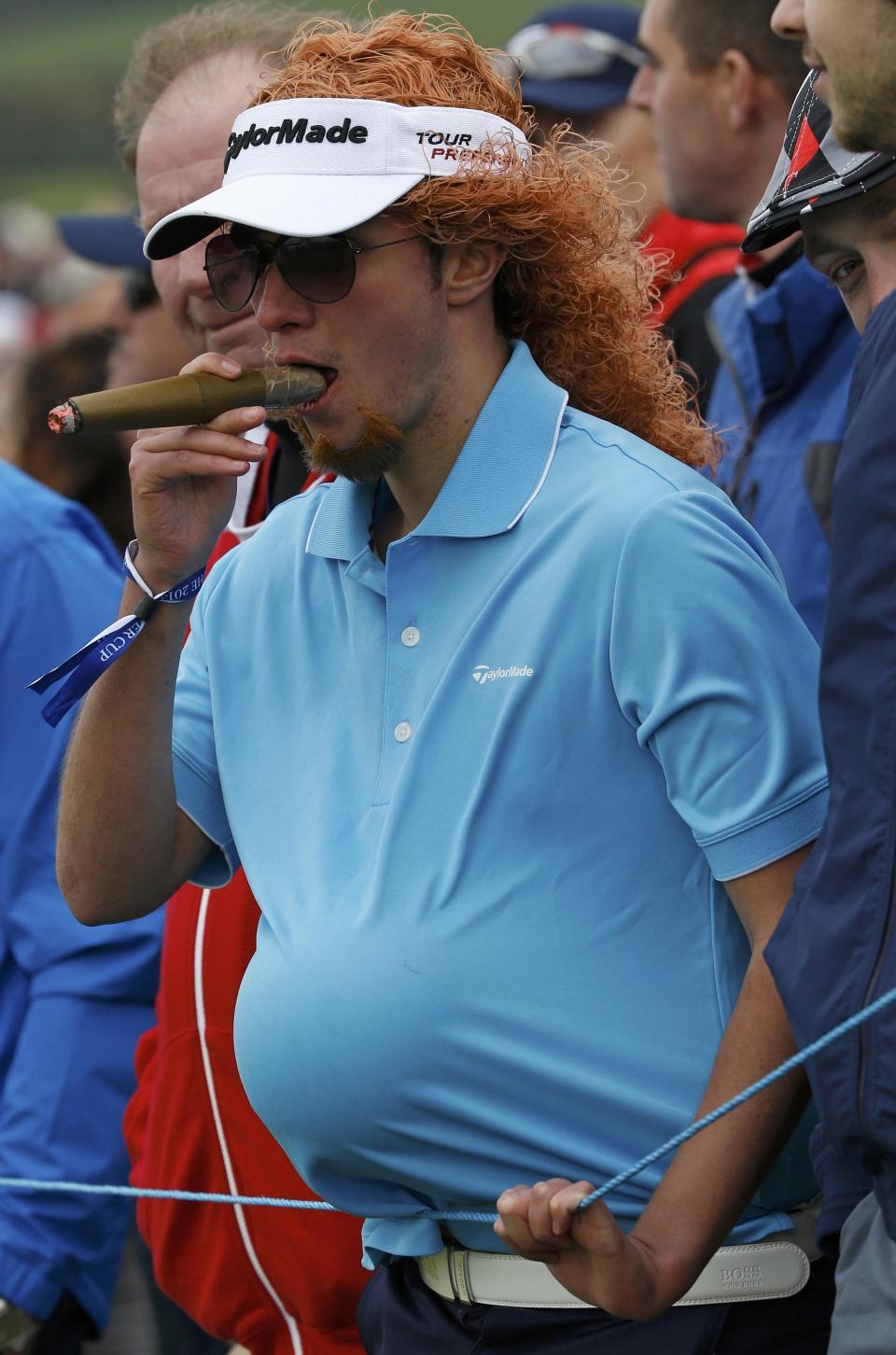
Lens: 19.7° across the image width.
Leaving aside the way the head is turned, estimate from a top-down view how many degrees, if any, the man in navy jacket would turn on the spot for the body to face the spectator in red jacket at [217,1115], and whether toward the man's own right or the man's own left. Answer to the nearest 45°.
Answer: approximately 90° to the man's own right

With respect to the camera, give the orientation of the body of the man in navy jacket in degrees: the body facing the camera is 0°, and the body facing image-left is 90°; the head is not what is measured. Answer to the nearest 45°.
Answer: approximately 45°

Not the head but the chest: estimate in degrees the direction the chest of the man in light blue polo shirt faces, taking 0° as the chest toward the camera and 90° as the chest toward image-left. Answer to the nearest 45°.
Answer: approximately 45°

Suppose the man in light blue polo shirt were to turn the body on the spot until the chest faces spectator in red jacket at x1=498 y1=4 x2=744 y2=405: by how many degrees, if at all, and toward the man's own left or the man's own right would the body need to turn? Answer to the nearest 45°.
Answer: approximately 135° to the man's own right
